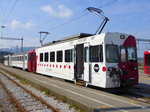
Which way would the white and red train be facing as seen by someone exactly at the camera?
facing the viewer and to the right of the viewer

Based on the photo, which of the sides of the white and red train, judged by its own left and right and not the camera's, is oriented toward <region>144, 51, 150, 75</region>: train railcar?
left
